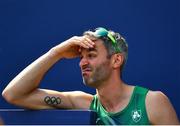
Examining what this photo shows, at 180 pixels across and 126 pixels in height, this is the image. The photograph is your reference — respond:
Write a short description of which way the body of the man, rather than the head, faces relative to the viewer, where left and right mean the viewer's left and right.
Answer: facing the viewer and to the left of the viewer
